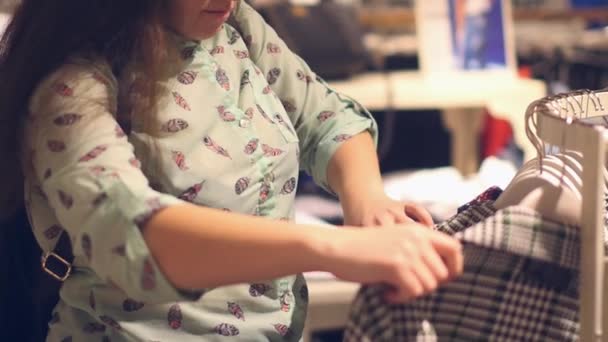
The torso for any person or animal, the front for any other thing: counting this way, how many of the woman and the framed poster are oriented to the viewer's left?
0

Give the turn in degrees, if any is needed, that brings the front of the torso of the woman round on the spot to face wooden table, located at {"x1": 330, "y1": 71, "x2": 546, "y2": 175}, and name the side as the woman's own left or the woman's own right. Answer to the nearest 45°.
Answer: approximately 90° to the woman's own left

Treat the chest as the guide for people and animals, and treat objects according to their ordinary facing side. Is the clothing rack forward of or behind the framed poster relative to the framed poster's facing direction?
forward

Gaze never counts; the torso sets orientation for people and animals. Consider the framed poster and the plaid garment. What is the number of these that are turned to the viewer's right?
0

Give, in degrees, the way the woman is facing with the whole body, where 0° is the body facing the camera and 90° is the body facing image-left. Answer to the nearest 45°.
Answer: approximately 315°
